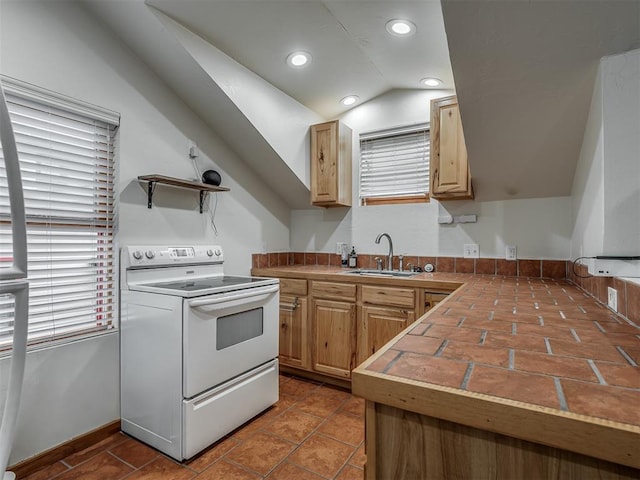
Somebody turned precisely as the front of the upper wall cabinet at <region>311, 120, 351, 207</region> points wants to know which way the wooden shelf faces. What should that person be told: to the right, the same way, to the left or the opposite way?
to the left

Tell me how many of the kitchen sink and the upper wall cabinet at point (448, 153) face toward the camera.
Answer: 2

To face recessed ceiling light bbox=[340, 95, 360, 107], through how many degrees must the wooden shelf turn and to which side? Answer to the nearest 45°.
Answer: approximately 45° to its left

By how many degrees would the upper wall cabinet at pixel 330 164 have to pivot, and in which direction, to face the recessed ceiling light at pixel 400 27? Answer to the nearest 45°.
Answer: approximately 45° to its left

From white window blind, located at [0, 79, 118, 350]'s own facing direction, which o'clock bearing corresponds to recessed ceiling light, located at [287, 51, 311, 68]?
The recessed ceiling light is roughly at 11 o'clock from the white window blind.

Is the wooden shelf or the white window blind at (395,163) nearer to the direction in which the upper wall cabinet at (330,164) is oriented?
the wooden shelf

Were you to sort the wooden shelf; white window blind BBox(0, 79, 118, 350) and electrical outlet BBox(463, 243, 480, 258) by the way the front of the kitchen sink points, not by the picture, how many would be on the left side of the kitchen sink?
1
